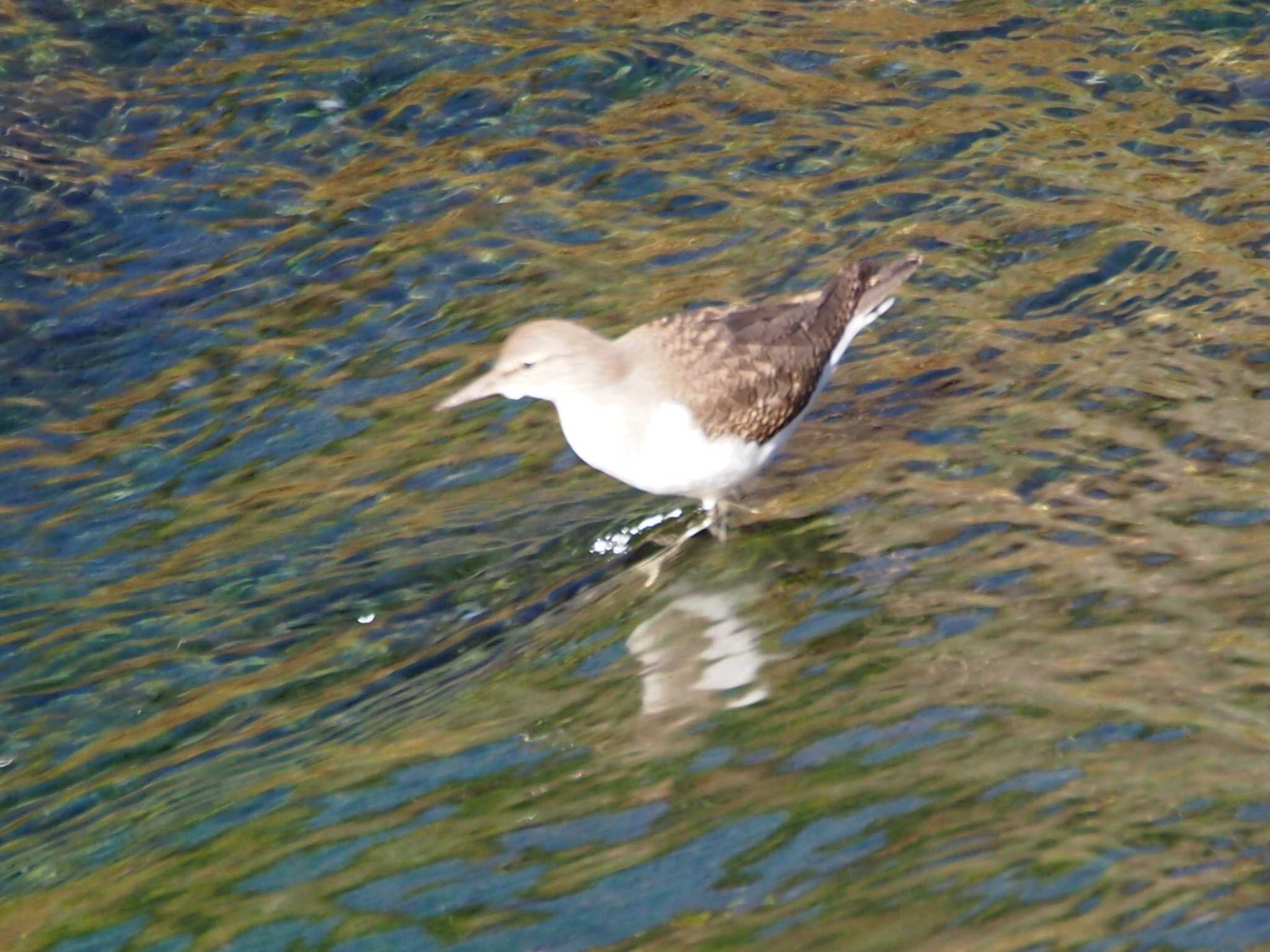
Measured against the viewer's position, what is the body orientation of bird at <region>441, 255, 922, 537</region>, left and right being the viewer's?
facing to the left of the viewer
